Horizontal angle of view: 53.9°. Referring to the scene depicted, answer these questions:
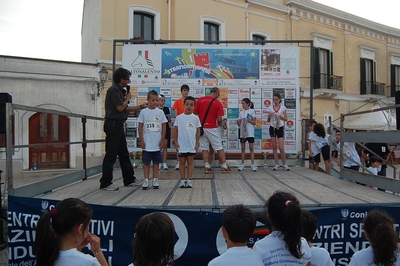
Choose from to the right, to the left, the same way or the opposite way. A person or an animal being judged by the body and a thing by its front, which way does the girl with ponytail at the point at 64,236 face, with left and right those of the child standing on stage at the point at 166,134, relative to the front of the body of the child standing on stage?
the opposite way

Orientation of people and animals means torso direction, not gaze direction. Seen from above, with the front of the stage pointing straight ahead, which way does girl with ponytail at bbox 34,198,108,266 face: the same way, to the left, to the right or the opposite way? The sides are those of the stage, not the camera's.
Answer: the opposite way

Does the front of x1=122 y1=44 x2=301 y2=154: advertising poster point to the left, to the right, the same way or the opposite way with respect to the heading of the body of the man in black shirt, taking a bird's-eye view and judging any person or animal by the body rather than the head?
to the right

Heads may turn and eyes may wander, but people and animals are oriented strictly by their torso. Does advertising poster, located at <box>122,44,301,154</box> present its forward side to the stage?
yes

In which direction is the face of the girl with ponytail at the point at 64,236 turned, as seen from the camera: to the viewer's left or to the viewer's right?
to the viewer's right

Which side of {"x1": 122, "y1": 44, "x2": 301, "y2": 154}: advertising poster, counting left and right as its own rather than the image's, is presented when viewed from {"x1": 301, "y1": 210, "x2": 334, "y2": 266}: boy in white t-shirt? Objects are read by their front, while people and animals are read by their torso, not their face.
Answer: front

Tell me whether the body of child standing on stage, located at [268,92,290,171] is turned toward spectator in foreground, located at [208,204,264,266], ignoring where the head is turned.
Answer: yes

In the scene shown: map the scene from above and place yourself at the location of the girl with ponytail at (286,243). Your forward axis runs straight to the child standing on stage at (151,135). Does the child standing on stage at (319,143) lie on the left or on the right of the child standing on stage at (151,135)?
right

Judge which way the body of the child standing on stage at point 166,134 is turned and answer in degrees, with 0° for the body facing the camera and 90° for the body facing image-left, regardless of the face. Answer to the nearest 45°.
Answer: approximately 45°

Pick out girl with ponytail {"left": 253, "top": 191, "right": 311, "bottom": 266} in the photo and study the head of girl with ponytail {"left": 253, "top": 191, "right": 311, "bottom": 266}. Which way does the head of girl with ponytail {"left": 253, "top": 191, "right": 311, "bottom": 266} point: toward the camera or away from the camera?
away from the camera

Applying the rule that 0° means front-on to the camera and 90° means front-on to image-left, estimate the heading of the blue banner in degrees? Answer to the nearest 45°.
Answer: approximately 0°

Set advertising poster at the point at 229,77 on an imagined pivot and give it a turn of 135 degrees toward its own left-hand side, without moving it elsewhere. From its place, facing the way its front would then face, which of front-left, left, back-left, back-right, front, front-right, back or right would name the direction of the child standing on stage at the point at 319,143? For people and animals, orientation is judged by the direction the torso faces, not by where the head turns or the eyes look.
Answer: front-right

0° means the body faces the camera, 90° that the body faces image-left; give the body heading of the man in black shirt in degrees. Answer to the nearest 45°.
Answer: approximately 270°

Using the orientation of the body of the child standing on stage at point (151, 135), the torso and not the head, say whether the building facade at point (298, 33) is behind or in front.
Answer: behind
